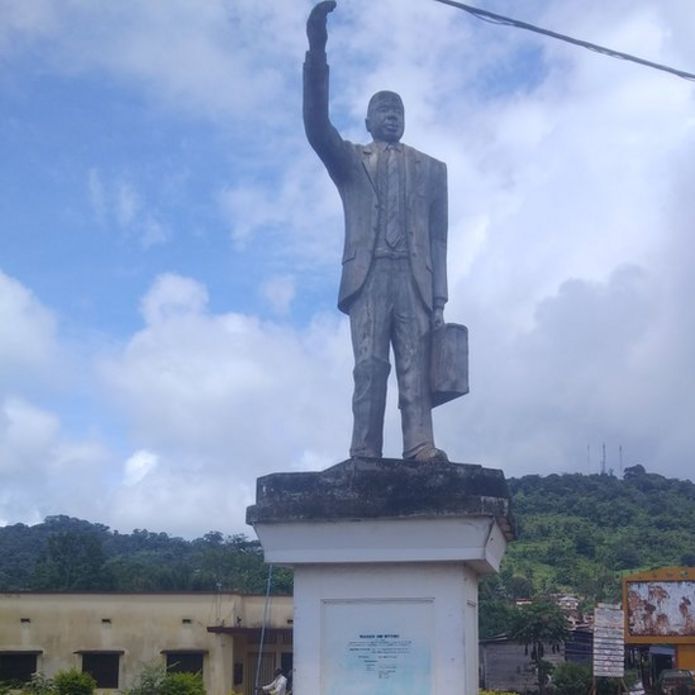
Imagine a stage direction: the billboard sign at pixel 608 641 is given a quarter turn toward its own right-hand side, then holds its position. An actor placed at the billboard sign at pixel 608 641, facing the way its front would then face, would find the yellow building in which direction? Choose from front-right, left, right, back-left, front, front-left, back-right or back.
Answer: front-right

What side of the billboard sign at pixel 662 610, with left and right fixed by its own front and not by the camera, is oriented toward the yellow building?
right

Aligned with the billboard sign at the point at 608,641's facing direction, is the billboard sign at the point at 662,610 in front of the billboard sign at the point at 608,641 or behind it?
behind

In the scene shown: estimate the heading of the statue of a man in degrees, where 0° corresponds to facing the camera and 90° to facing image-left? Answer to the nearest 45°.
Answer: approximately 0°

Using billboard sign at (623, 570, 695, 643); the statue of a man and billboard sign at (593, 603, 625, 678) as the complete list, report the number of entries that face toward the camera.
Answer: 3

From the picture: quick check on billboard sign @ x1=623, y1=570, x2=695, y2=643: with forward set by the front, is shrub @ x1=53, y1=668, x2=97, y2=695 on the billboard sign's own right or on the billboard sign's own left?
on the billboard sign's own right
